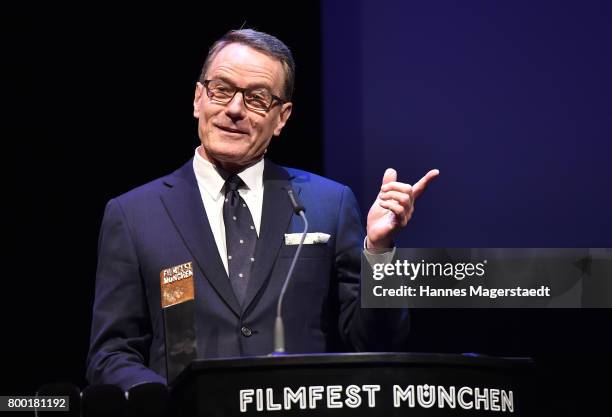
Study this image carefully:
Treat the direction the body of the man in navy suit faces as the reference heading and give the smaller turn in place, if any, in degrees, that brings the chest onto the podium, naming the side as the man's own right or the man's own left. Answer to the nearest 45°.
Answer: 0° — they already face it

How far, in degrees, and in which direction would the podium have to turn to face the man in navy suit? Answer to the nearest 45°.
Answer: approximately 180°

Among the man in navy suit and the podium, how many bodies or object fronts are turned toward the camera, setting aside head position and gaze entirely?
2

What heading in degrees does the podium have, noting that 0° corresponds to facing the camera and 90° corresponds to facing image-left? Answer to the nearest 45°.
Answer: approximately 0°

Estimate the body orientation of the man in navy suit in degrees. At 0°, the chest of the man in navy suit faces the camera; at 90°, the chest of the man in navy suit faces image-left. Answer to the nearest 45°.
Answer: approximately 0°
